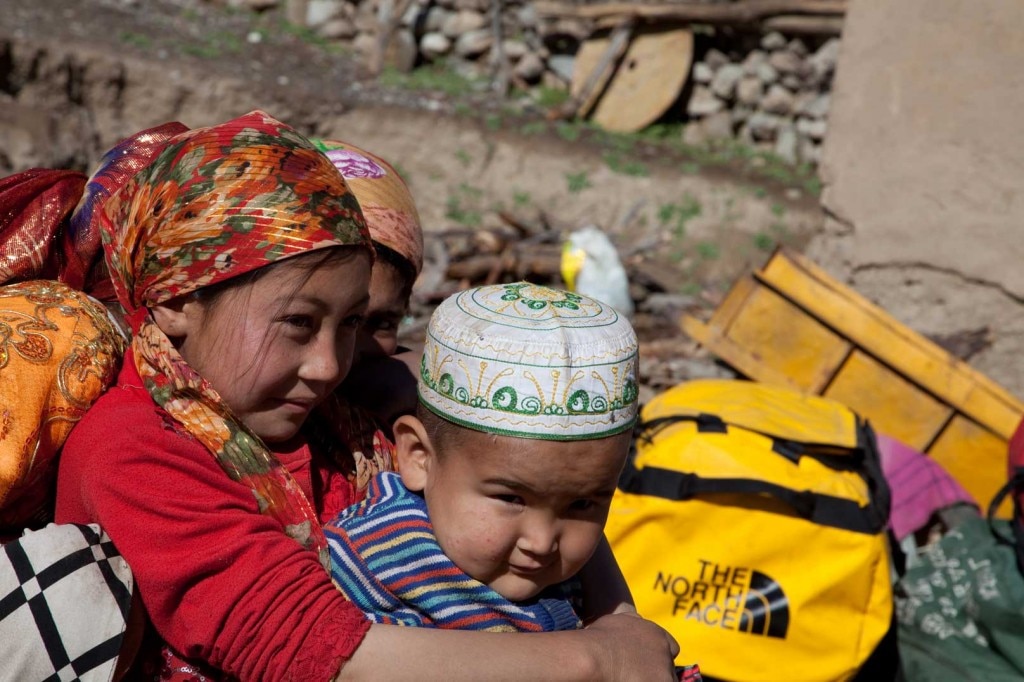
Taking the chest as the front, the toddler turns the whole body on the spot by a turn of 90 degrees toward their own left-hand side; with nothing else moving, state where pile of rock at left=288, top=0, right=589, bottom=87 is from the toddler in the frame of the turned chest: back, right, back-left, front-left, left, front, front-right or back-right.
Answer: front-left

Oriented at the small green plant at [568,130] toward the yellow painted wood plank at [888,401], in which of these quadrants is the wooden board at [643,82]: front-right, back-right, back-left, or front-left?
back-left

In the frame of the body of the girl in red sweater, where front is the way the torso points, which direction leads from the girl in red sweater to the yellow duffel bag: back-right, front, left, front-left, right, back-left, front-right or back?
left

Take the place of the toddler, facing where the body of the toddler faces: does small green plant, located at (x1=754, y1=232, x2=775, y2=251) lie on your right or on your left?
on your left

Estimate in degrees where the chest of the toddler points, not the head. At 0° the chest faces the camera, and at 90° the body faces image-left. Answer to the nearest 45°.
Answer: approximately 315°

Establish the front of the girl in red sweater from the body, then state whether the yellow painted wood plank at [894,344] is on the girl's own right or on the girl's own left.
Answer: on the girl's own left

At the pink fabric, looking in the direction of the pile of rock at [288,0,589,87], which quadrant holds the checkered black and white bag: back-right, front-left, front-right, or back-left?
back-left

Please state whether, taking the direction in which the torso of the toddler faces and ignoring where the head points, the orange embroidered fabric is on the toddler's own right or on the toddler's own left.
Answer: on the toddler's own right

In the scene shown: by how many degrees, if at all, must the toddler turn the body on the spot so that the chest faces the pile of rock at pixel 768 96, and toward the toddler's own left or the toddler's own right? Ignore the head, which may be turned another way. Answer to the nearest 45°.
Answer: approximately 135° to the toddler's own left

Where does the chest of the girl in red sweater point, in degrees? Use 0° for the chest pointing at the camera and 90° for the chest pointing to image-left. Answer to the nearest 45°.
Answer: approximately 315°

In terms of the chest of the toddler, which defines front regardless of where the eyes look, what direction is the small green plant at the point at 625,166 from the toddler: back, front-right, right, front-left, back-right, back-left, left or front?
back-left

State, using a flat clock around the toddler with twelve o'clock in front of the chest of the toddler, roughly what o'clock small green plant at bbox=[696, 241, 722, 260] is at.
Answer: The small green plant is roughly at 8 o'clock from the toddler.

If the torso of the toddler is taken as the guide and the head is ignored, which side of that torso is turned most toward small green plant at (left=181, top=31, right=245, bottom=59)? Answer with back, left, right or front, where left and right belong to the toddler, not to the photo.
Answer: back

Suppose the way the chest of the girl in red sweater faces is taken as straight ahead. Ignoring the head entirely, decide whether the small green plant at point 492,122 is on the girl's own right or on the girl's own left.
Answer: on the girl's own left
